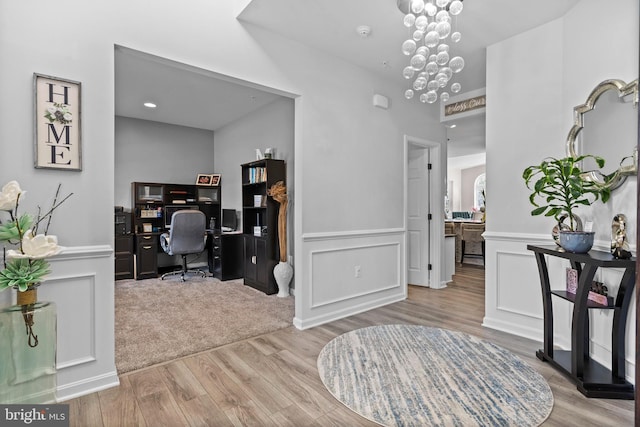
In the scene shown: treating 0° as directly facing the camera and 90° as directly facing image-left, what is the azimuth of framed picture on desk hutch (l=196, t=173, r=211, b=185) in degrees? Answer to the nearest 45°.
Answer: approximately 0°

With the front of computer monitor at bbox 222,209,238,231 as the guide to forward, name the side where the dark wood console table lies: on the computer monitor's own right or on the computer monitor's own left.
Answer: on the computer monitor's own left

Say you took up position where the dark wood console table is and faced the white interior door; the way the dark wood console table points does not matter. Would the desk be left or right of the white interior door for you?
left

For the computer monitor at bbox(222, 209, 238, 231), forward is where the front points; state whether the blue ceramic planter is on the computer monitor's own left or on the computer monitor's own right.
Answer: on the computer monitor's own left

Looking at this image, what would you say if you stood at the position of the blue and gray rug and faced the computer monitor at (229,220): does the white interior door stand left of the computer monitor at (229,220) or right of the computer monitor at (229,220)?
right

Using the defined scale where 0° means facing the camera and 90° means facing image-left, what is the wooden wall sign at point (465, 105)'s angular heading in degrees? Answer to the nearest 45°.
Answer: approximately 45°

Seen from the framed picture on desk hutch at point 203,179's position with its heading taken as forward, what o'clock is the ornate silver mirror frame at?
The ornate silver mirror frame is roughly at 11 o'clock from the framed picture on desk hutch.
